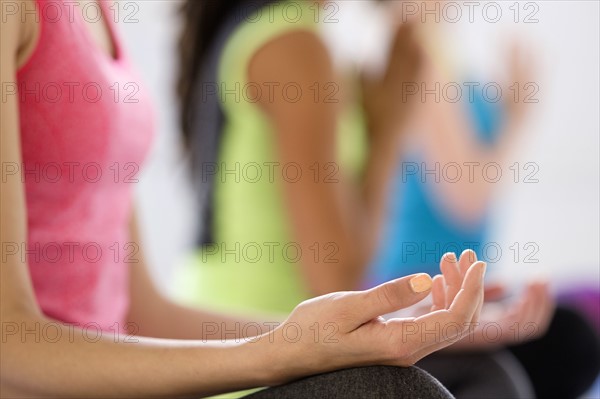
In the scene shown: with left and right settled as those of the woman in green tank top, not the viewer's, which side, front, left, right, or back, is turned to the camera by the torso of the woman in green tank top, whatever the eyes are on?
right

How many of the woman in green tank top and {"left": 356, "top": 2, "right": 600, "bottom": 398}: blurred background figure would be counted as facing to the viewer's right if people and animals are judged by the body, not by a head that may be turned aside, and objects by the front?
2

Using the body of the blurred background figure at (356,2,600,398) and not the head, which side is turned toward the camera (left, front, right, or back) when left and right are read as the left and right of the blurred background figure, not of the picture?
right

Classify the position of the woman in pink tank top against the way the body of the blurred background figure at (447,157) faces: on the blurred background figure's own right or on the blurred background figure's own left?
on the blurred background figure's own right

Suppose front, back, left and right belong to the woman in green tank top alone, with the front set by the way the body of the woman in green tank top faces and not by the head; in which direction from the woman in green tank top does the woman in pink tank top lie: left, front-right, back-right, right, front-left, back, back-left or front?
right
